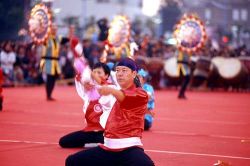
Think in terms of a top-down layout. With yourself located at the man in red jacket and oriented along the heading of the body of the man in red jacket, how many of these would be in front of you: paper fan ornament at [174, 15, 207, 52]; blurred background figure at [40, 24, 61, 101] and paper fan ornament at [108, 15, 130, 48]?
0

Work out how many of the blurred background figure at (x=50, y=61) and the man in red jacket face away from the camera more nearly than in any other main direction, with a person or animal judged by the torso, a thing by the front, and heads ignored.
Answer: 0

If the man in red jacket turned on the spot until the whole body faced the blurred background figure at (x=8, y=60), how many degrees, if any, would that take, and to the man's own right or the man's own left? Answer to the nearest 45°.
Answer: approximately 135° to the man's own right

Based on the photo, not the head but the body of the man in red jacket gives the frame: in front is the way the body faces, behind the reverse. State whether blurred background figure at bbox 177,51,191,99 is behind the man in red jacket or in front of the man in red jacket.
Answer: behind

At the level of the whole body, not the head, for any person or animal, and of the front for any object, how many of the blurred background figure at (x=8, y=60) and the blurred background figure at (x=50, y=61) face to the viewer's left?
0

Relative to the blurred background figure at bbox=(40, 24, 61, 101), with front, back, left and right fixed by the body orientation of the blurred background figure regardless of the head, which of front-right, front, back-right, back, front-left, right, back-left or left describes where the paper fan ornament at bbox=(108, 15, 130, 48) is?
front-left

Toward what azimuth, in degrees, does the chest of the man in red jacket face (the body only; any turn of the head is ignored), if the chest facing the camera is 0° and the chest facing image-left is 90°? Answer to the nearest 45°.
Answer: approximately 45°

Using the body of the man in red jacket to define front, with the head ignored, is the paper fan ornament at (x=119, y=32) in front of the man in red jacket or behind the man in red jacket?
behind

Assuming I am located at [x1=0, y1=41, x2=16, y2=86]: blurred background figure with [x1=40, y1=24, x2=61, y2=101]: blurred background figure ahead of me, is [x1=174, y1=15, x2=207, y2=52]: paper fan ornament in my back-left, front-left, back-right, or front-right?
front-left

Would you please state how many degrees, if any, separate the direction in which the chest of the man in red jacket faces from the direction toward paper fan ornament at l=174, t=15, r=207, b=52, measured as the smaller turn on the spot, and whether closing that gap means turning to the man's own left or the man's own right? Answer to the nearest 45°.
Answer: approximately 135° to the man's own right

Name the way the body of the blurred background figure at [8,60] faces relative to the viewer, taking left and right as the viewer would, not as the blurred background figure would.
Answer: facing the viewer

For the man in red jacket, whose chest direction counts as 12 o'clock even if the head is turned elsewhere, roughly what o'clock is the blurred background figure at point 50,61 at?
The blurred background figure is roughly at 4 o'clock from the man in red jacket.
